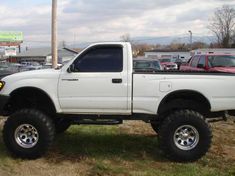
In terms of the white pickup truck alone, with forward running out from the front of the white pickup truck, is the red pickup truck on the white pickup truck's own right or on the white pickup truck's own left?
on the white pickup truck's own right

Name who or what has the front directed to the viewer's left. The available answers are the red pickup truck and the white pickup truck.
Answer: the white pickup truck

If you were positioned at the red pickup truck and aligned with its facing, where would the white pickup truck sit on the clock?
The white pickup truck is roughly at 2 o'clock from the red pickup truck.

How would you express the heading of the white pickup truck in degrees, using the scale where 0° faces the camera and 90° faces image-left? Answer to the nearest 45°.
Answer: approximately 90°

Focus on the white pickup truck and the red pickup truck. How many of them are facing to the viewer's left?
1
